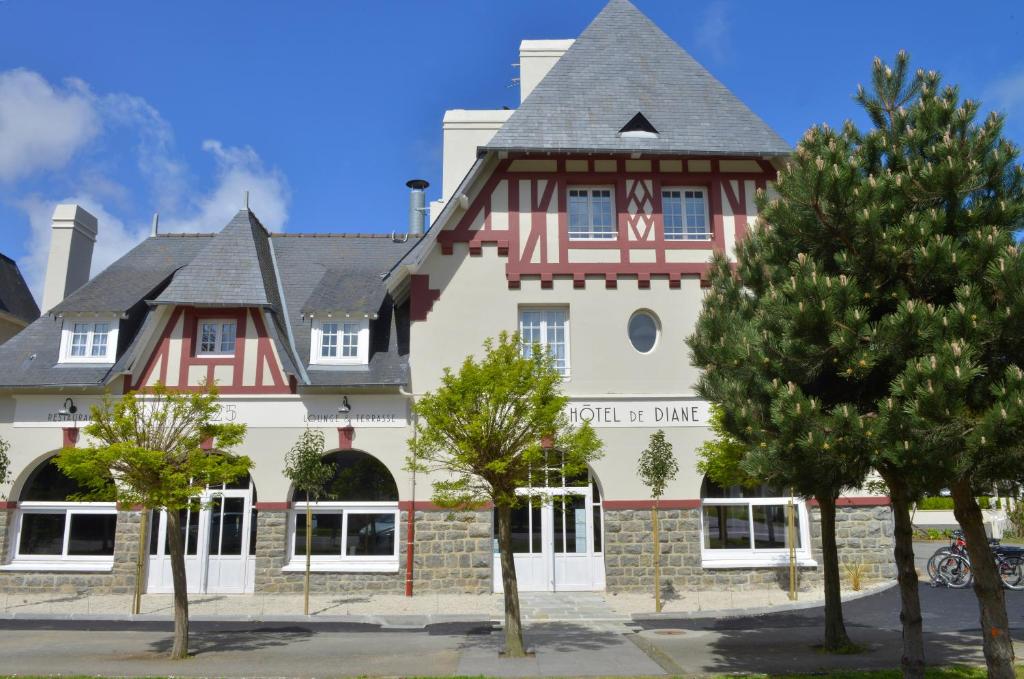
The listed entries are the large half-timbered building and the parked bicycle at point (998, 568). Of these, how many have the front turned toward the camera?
1

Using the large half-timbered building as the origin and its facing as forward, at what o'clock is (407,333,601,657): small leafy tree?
The small leafy tree is roughly at 12 o'clock from the large half-timbered building.

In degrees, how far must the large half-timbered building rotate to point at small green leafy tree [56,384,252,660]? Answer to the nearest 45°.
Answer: approximately 45° to its right

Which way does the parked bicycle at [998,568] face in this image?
to the viewer's left

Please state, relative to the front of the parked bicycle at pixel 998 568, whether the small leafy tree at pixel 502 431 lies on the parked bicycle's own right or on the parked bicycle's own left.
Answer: on the parked bicycle's own left

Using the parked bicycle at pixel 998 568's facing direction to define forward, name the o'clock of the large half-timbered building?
The large half-timbered building is roughly at 11 o'clock from the parked bicycle.

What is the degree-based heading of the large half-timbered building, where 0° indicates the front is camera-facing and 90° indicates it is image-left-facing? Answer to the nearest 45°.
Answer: approximately 0°

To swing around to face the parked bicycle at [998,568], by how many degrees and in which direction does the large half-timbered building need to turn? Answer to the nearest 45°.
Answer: approximately 90° to its left
